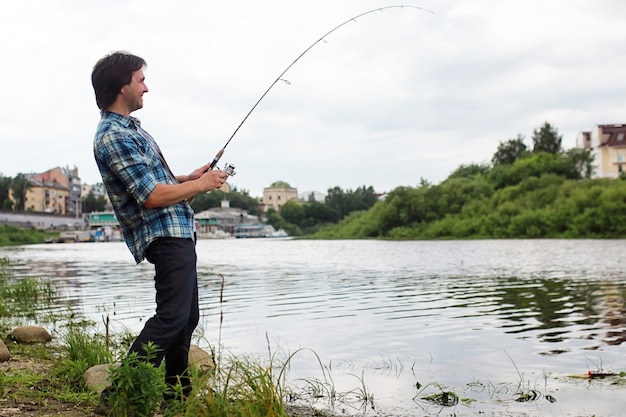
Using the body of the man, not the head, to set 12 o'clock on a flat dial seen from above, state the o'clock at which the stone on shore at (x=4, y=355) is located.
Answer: The stone on shore is roughly at 8 o'clock from the man.

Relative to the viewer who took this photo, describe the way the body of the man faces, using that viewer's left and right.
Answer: facing to the right of the viewer

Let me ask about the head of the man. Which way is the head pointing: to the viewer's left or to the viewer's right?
to the viewer's right

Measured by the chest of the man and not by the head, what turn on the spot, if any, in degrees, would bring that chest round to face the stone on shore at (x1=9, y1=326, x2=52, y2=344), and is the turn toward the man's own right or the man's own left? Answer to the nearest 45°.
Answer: approximately 90° to the man's own left
